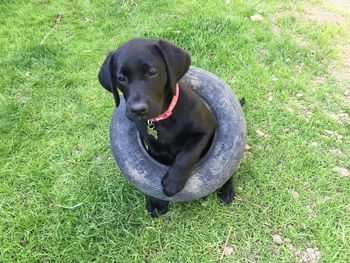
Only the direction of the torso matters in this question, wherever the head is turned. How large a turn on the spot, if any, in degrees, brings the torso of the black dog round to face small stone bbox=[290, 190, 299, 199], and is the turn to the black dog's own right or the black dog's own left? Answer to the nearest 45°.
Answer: approximately 135° to the black dog's own left

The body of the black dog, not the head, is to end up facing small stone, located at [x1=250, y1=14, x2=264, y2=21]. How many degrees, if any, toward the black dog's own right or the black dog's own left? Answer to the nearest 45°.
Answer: approximately 135° to the black dog's own right

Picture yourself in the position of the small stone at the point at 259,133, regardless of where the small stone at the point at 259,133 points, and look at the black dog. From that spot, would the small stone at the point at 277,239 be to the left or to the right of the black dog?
left

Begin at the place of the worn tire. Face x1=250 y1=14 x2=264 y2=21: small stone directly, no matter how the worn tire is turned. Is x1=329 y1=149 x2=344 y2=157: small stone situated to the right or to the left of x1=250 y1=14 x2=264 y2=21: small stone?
right

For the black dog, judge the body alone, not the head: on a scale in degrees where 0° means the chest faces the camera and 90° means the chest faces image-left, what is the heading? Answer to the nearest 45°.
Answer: approximately 45°

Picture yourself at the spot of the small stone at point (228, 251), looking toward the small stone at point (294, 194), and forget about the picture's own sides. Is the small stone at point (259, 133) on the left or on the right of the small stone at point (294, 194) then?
left

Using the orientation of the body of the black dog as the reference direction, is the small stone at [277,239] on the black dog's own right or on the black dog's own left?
on the black dog's own left

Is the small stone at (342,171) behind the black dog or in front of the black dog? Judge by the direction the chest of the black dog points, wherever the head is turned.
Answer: behind

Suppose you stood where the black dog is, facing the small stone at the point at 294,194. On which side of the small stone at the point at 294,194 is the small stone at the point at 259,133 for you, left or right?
left

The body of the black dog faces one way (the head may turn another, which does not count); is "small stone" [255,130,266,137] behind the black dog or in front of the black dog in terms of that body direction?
behind
